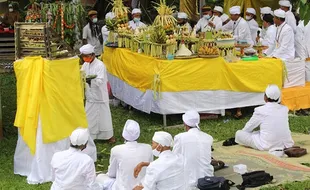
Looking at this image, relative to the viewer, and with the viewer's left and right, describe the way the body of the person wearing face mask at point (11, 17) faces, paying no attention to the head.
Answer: facing the viewer

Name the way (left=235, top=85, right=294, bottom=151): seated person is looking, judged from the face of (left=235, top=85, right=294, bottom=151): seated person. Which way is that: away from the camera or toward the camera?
away from the camera

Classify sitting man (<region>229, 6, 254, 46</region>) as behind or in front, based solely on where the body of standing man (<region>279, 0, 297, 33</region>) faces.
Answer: in front

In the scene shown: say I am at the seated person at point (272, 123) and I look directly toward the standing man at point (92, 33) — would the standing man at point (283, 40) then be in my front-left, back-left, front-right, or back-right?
front-right

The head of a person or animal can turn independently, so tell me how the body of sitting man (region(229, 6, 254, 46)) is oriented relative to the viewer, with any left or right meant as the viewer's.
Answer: facing the viewer and to the left of the viewer

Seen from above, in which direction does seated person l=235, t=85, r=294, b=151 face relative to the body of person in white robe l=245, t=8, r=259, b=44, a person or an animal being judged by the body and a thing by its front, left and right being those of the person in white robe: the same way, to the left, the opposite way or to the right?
to the right

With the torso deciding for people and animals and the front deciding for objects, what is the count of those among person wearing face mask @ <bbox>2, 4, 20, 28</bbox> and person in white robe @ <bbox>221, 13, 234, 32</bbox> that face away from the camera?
0

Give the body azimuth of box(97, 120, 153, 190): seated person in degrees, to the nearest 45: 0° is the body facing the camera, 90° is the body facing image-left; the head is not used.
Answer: approximately 180°

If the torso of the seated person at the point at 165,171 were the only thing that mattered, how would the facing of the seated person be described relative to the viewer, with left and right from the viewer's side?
facing away from the viewer and to the left of the viewer

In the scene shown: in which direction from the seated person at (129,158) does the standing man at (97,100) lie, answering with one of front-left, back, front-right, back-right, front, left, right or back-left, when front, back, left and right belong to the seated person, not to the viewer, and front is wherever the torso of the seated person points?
front
